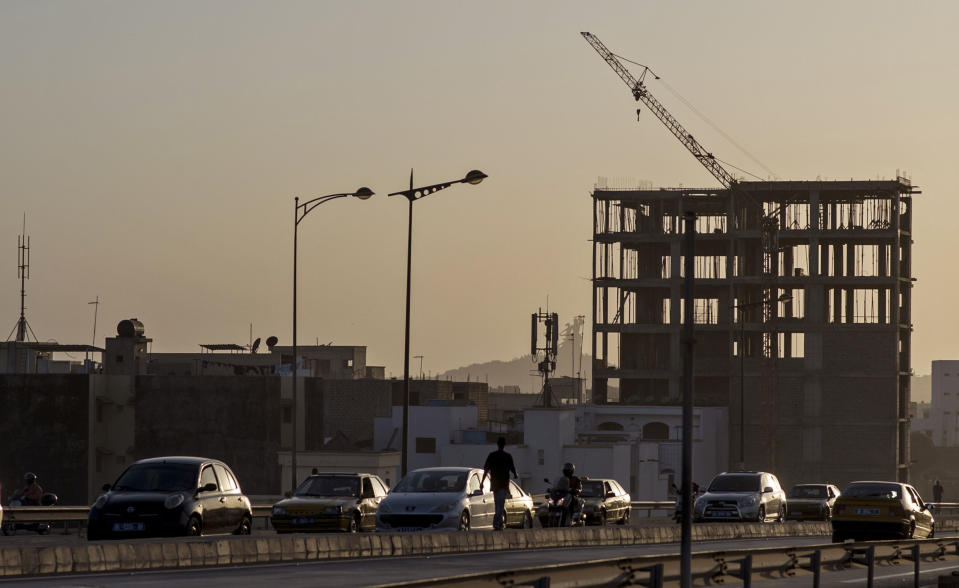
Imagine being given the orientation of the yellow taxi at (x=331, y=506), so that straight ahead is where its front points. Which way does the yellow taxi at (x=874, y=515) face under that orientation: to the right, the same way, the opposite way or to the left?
the opposite way

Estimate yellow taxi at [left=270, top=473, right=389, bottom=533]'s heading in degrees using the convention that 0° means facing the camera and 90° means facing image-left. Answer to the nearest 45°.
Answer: approximately 45°

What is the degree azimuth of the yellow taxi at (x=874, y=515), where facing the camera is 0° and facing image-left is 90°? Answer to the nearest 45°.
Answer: approximately 225°

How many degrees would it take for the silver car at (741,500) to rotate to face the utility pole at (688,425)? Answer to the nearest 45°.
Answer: approximately 45° to its left

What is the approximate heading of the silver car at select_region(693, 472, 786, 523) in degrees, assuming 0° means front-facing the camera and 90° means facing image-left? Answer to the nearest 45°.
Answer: approximately 45°

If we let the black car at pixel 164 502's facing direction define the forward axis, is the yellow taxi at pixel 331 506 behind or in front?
behind

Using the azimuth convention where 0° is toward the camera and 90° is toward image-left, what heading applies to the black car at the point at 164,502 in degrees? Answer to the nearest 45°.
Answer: approximately 45°

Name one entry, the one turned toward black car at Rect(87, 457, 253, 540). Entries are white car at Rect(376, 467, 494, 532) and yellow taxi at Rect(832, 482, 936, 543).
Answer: the white car

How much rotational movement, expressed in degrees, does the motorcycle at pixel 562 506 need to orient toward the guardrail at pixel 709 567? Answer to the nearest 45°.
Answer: approximately 45° to its left

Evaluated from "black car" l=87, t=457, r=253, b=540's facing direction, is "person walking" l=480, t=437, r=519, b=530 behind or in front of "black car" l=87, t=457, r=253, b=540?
behind

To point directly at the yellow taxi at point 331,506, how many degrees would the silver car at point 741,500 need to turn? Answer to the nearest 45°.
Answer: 0° — it already faces it

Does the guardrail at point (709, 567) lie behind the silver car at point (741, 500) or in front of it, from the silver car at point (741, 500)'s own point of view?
in front
